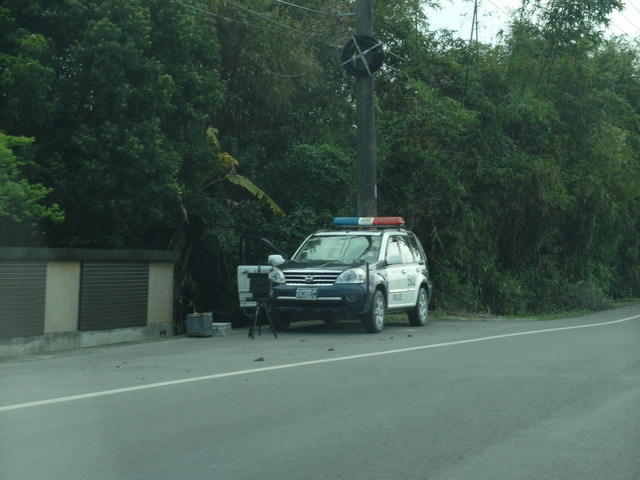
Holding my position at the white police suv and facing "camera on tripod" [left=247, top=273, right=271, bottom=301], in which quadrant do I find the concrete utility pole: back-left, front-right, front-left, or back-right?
back-right

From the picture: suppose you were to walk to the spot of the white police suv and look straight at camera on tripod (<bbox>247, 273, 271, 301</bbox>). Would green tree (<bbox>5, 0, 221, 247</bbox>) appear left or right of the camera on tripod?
right

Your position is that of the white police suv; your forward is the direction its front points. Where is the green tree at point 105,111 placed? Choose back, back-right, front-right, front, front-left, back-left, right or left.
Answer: front-right

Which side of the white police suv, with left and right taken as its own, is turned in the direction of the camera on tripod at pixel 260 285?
front

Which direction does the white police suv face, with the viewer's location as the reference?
facing the viewer and to the left of the viewer

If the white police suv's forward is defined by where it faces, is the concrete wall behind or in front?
in front
